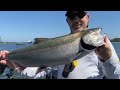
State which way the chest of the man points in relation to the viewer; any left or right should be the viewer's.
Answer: facing the viewer
